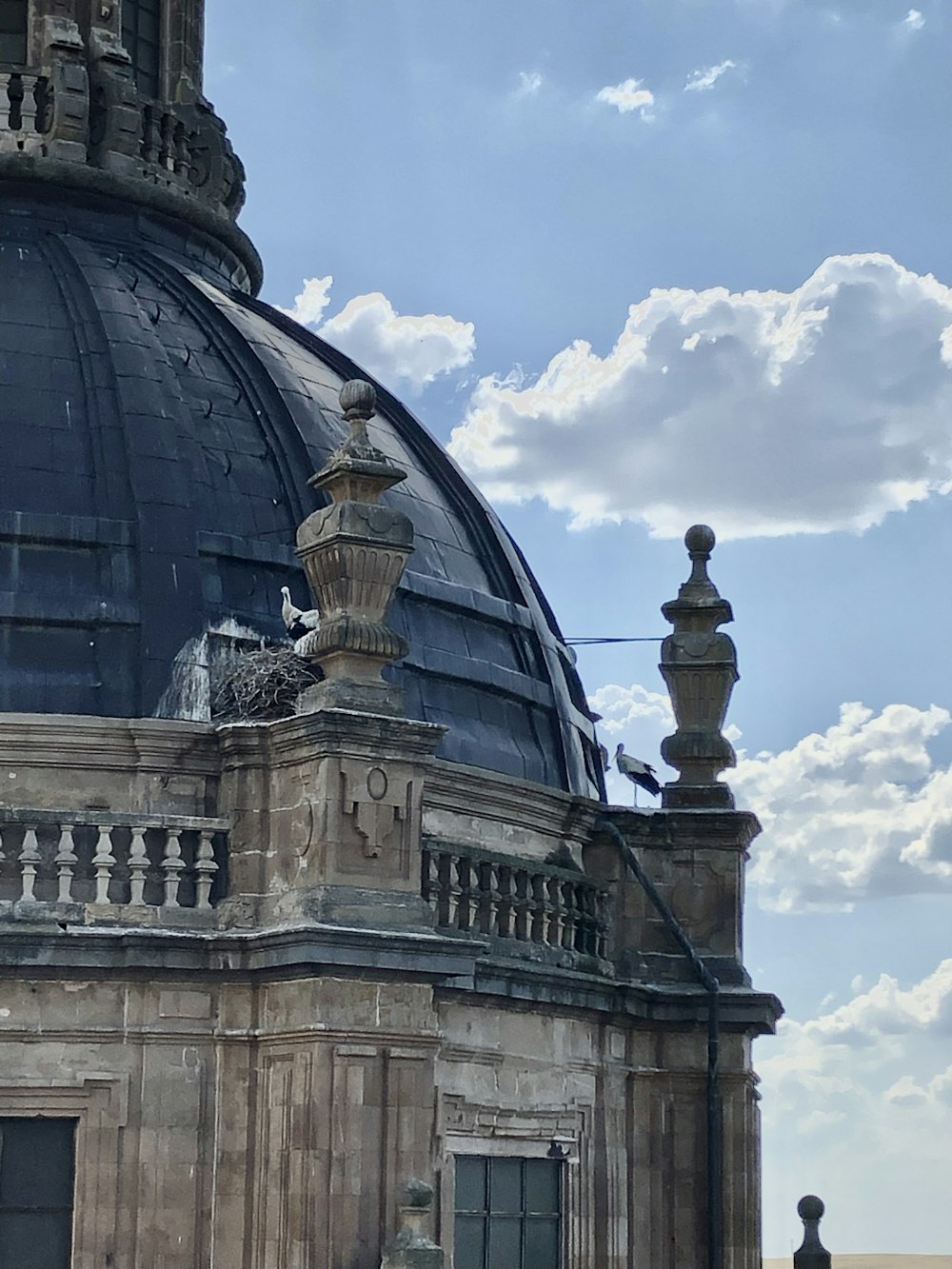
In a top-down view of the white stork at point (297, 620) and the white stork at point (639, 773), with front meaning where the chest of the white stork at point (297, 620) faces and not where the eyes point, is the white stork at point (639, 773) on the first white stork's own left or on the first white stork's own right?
on the first white stork's own right

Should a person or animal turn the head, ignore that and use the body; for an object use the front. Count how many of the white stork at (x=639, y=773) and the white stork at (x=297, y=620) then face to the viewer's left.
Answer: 2

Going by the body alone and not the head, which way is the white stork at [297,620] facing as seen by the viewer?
to the viewer's left

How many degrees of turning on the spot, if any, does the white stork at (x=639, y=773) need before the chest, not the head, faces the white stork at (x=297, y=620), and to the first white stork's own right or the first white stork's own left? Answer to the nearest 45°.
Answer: approximately 45° to the first white stork's own left

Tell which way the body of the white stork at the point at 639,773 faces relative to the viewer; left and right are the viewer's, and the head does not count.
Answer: facing to the left of the viewer

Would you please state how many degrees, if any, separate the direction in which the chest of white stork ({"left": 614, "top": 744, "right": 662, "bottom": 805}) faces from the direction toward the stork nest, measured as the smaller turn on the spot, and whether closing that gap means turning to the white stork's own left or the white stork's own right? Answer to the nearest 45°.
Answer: approximately 45° to the white stork's own left
